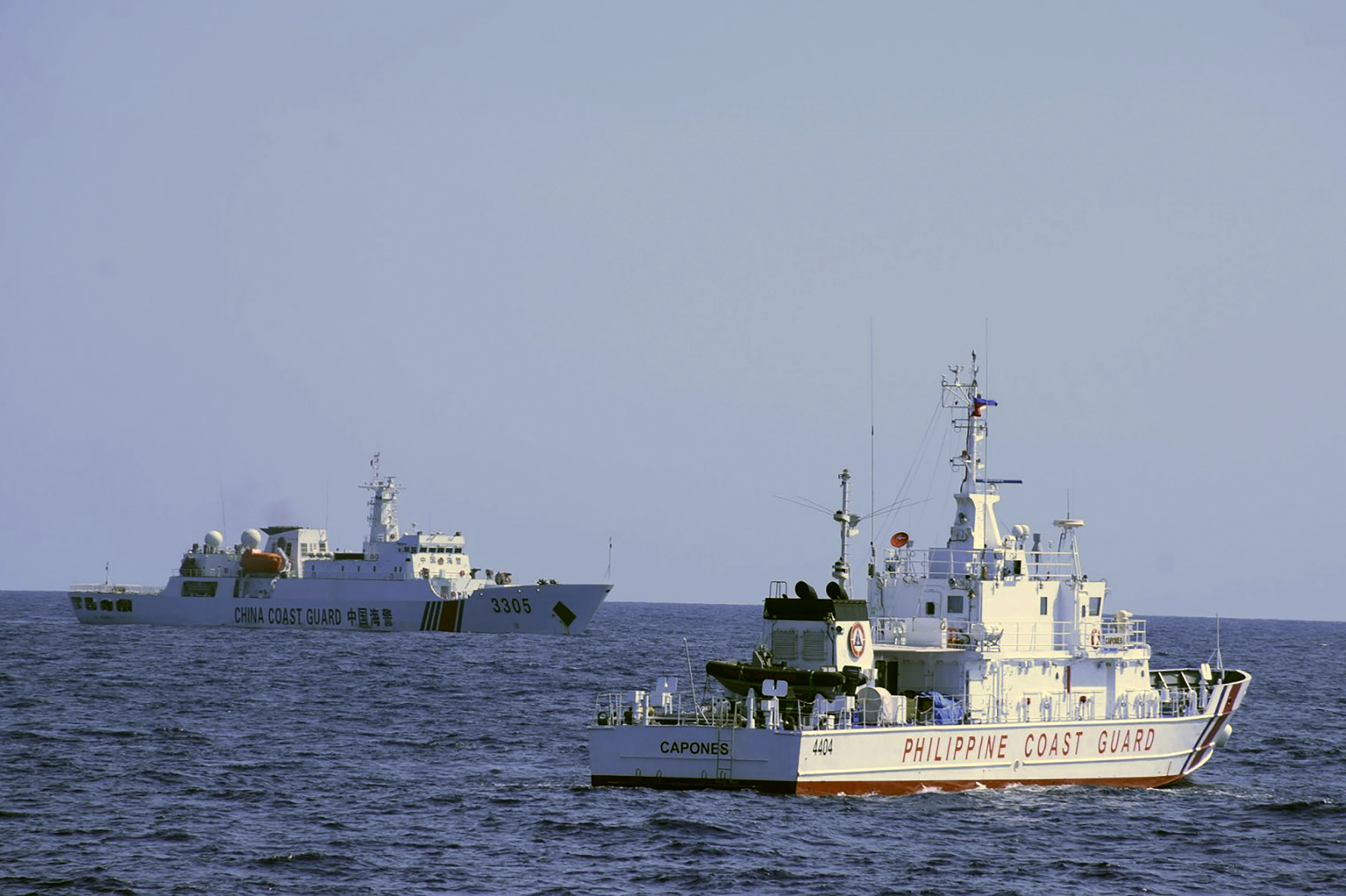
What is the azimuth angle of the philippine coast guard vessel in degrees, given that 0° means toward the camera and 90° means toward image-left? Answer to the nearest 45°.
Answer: approximately 225°
